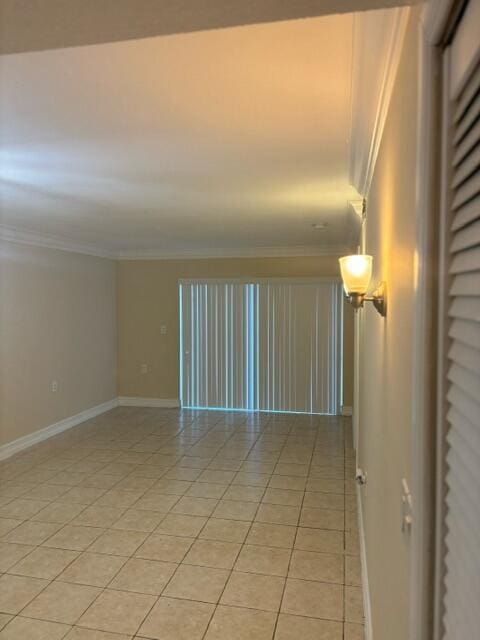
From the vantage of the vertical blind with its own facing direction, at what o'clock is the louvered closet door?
The louvered closet door is roughly at 12 o'clock from the vertical blind.

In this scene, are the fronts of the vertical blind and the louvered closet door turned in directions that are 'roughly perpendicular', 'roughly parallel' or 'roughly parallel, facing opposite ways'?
roughly perpendicular

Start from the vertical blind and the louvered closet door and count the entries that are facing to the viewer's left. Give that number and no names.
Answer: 1

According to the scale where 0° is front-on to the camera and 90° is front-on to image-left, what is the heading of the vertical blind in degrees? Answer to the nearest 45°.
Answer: approximately 0°

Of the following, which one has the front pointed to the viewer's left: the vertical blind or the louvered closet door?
the louvered closet door

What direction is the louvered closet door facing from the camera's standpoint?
to the viewer's left

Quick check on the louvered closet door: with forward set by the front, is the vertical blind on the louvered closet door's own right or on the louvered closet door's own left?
on the louvered closet door's own right
